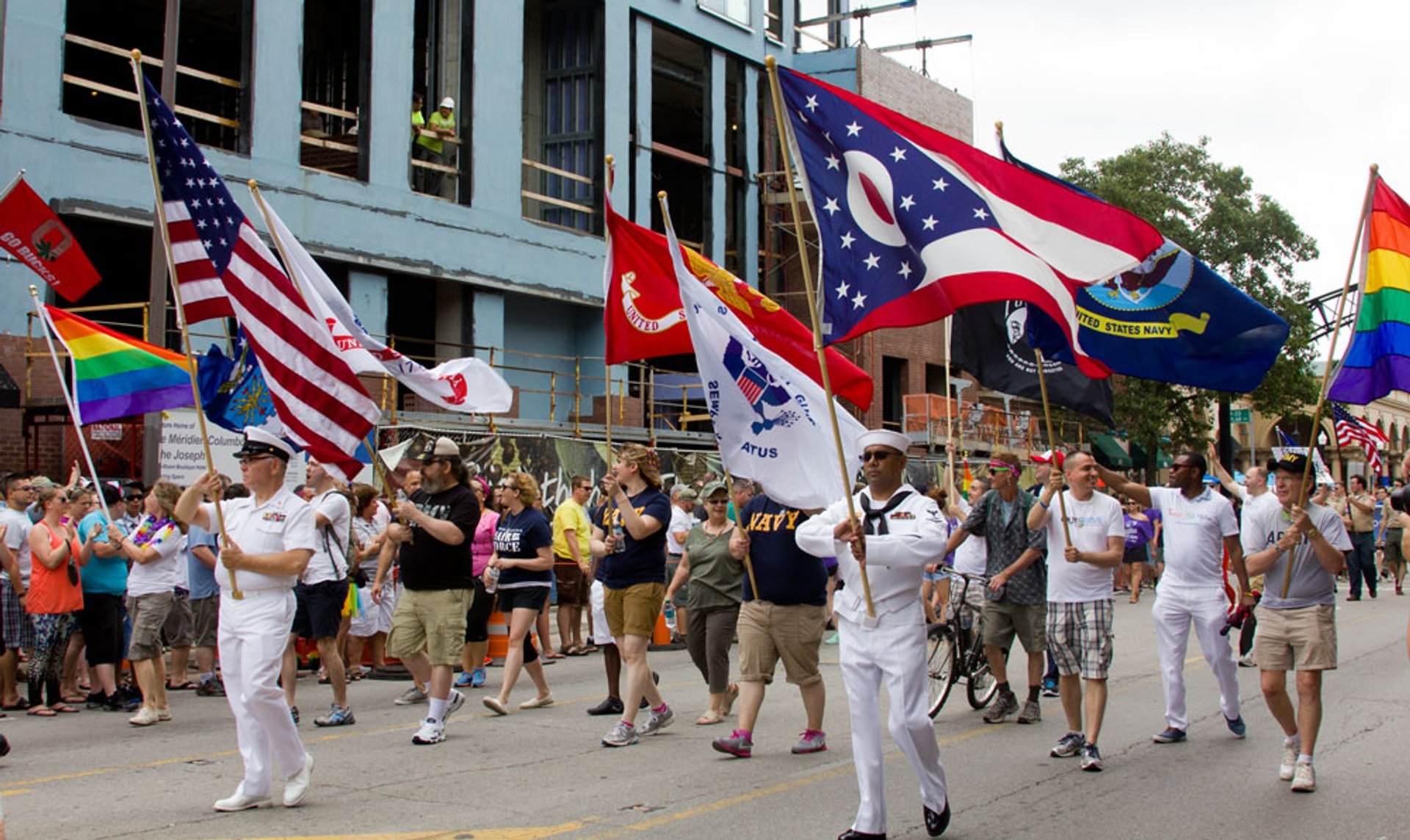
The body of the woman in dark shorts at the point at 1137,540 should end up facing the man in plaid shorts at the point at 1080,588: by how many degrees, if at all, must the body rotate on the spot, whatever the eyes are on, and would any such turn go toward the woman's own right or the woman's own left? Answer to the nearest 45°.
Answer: approximately 45° to the woman's own left

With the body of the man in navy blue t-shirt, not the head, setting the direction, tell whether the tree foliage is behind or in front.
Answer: behind

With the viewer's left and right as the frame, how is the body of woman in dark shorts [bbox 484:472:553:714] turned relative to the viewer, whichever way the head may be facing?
facing the viewer and to the left of the viewer

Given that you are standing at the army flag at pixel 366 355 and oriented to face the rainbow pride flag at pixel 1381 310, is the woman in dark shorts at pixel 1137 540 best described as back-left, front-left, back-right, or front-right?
front-left

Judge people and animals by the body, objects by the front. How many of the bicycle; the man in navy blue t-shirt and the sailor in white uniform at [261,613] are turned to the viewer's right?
0

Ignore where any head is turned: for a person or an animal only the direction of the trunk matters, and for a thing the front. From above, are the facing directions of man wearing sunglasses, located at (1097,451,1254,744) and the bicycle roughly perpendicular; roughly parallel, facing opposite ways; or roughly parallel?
roughly parallel

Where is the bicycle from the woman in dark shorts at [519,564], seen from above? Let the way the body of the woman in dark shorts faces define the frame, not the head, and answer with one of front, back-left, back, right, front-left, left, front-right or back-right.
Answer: back-left

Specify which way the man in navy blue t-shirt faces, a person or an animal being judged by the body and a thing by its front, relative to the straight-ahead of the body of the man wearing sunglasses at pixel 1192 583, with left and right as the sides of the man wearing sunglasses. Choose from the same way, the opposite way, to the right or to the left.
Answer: the same way

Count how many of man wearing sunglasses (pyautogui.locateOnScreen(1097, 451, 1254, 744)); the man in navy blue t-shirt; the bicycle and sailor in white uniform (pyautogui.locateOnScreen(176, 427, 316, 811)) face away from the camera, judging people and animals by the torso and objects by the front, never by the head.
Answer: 0

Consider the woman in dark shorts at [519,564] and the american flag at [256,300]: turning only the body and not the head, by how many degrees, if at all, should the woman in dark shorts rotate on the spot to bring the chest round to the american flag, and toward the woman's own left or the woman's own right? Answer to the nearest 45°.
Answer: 0° — they already face it

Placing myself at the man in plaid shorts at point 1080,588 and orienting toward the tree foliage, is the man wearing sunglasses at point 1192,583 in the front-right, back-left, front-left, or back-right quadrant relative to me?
front-right

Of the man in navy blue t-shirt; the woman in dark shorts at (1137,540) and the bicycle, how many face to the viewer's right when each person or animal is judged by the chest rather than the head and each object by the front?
0

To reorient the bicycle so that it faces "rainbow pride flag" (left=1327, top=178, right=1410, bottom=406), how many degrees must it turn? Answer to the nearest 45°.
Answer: approximately 90° to its left

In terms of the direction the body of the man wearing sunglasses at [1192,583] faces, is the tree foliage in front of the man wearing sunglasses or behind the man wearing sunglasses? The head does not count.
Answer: behind

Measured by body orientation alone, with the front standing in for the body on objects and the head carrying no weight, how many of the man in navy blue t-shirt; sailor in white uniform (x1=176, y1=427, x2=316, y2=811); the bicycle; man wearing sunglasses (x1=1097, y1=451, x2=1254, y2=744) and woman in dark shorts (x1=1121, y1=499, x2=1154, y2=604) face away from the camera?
0
